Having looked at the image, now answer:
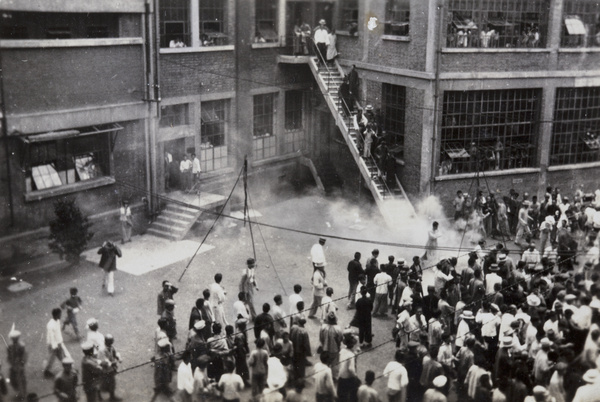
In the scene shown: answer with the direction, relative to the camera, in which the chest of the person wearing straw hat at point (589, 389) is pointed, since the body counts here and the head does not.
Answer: away from the camera

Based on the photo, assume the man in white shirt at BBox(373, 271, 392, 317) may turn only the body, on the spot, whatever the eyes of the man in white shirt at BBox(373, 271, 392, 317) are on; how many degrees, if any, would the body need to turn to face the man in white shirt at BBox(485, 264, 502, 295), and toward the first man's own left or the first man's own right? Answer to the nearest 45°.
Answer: approximately 90° to the first man's own right

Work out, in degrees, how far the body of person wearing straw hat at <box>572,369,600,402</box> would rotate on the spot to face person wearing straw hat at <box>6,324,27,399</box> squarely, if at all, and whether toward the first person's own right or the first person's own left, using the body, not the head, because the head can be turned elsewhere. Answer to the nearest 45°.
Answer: approximately 90° to the first person's own left

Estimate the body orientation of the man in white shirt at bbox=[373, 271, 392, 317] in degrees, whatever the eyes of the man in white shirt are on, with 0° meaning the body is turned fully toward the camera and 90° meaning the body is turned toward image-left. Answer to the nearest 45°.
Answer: approximately 180°

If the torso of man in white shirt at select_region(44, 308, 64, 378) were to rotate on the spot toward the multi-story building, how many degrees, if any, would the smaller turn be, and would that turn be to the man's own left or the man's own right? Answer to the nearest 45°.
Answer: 0° — they already face it

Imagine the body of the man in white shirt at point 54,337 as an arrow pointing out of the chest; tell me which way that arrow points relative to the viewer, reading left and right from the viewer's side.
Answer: facing away from the viewer and to the right of the viewer

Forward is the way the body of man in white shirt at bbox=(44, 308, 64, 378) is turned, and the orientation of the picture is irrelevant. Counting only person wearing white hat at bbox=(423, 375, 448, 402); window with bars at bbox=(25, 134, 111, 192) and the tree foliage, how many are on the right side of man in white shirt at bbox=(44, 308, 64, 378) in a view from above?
1

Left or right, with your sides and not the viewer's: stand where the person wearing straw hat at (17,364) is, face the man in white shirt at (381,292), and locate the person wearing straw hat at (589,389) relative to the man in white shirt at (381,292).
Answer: right

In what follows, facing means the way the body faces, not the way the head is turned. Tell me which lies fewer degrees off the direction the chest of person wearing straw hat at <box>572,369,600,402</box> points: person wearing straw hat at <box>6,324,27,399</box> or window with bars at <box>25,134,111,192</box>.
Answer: the window with bars

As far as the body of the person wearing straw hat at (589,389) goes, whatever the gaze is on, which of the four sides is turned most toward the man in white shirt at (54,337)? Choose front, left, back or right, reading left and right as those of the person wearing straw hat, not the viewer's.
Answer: left

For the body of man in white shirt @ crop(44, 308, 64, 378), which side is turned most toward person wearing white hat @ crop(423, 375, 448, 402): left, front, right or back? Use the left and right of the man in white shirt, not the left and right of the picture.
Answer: front

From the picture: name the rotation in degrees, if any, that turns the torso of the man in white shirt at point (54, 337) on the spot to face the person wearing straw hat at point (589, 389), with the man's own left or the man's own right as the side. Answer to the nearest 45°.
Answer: approximately 90° to the man's own right

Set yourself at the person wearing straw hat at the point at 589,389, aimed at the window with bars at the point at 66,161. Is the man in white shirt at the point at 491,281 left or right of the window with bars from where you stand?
right
